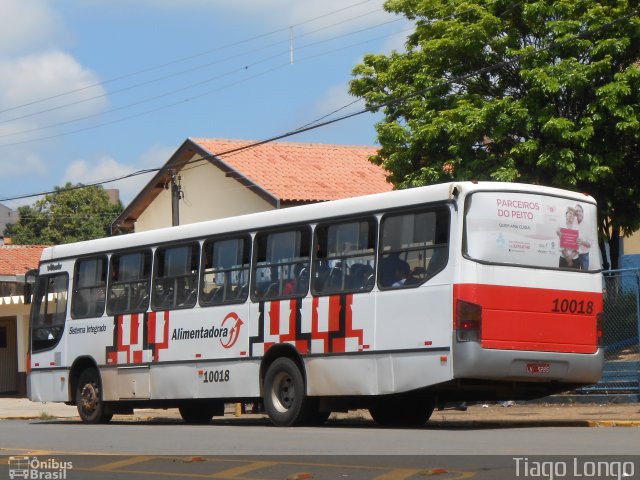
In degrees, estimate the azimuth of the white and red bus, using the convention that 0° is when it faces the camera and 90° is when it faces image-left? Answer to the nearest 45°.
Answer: approximately 135°

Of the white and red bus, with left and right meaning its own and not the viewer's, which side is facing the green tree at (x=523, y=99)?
right
